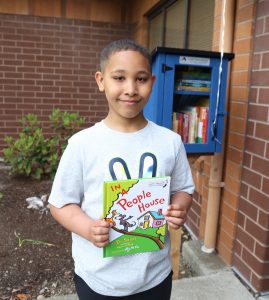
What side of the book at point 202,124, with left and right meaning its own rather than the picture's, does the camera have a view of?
right

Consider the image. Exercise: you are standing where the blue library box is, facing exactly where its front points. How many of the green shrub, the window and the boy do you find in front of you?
1

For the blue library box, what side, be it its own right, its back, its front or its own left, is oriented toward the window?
back

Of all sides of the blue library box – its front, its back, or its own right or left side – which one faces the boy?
front

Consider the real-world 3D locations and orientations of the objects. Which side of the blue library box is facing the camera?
front

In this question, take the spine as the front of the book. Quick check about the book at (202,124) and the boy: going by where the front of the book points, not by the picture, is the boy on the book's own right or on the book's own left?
on the book's own right

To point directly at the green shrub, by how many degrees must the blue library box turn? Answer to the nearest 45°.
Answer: approximately 135° to its right

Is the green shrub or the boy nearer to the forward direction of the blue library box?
the boy
